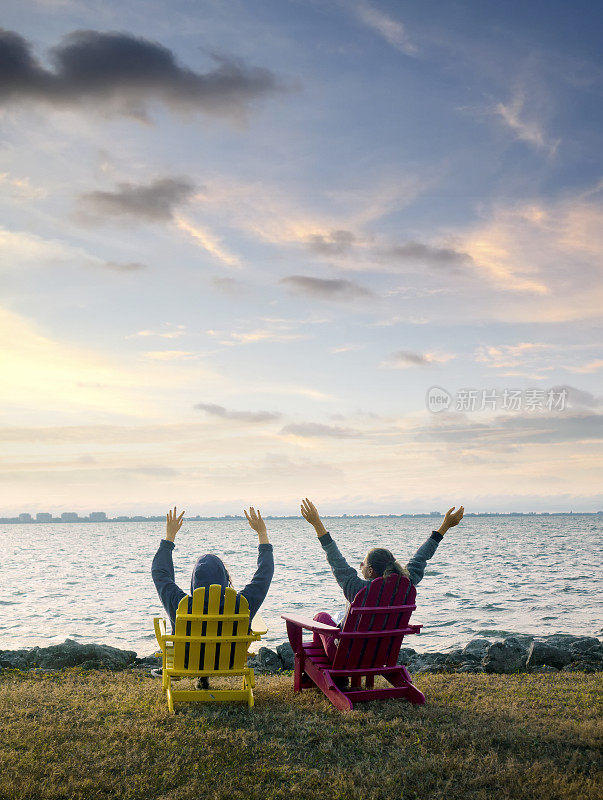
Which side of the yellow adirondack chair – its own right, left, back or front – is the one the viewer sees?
back

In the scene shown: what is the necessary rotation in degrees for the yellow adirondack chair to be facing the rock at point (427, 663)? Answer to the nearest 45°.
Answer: approximately 45° to its right

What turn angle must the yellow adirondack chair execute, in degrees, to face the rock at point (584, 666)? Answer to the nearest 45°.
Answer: approximately 45° to its right

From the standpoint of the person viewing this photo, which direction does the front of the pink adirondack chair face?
facing away from the viewer and to the left of the viewer

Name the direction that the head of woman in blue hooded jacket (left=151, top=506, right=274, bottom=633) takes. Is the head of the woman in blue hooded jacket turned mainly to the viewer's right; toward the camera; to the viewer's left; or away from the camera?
away from the camera

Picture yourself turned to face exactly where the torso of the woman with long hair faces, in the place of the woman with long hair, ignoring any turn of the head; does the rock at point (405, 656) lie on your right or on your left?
on your right

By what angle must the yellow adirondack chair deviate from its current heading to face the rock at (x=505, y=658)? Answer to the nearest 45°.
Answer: approximately 45° to its right

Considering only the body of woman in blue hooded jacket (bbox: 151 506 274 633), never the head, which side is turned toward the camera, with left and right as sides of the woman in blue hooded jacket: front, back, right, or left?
back
